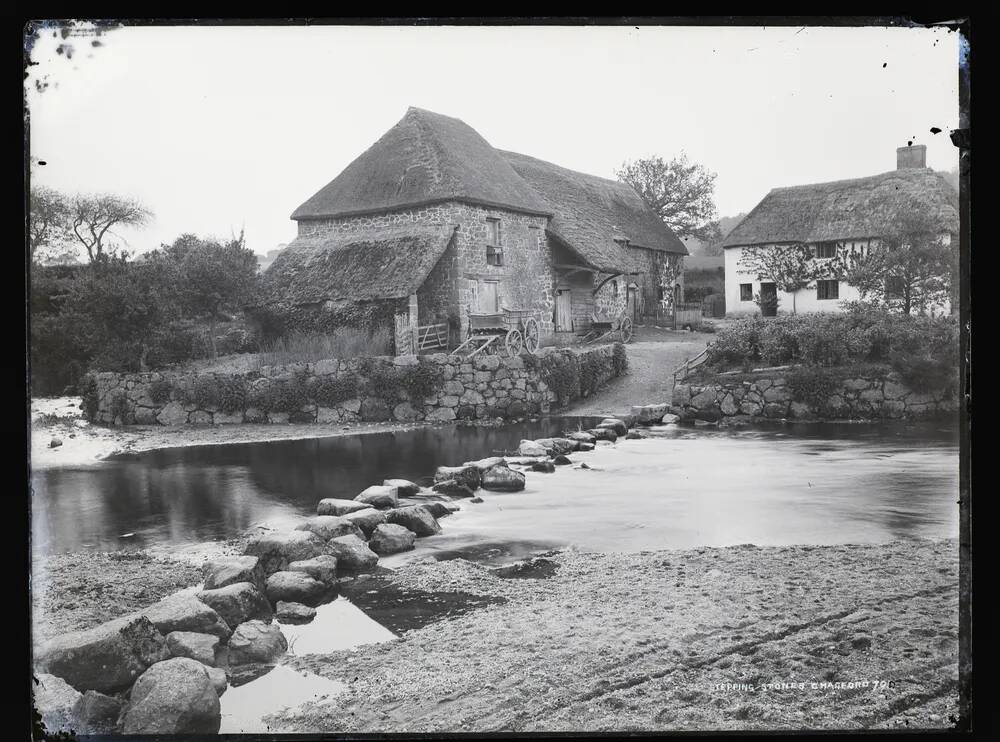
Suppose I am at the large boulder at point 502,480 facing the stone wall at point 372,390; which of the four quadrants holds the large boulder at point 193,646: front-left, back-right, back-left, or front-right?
back-left
